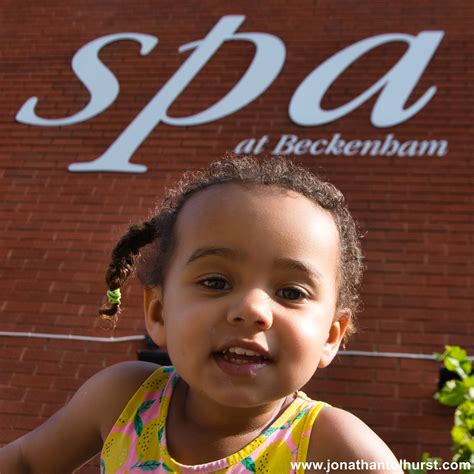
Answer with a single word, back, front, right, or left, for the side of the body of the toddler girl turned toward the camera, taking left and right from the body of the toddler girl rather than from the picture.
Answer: front

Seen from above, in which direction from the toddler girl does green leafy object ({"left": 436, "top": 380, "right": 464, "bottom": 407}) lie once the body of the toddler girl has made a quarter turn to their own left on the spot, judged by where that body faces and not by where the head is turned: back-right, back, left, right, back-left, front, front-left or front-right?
front-left

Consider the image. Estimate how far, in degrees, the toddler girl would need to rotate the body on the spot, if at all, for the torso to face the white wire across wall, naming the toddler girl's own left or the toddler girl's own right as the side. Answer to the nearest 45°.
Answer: approximately 180°

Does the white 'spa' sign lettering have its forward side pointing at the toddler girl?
yes

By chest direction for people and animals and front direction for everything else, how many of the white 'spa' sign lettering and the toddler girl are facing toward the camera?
2

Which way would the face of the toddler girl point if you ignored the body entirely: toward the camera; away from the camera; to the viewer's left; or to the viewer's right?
toward the camera

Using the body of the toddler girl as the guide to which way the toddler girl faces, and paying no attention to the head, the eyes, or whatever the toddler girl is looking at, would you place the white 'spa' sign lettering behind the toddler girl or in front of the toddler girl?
behind

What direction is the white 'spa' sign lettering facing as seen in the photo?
toward the camera

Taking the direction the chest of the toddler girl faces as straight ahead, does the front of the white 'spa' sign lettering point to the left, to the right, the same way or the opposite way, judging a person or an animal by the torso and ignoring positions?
the same way

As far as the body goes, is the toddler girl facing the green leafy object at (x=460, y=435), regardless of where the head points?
no
